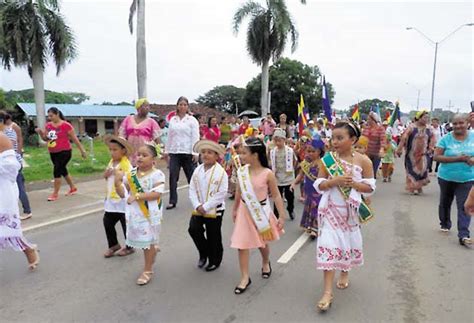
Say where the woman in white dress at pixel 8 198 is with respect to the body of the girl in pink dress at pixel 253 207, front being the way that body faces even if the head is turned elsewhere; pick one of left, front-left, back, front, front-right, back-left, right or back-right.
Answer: front-right

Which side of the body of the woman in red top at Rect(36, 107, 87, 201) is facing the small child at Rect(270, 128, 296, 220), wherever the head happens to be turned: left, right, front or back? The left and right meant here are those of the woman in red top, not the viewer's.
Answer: left

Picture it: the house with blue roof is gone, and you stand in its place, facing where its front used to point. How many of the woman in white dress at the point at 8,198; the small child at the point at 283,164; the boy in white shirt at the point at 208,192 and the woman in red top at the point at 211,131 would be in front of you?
4

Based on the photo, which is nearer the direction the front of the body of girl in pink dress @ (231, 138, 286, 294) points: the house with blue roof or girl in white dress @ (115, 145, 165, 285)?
the girl in white dress

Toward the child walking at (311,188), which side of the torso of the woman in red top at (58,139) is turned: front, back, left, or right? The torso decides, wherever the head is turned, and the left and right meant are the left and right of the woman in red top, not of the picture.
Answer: left

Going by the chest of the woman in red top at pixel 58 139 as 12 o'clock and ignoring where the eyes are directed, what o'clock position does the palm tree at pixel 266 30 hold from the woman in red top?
The palm tree is roughly at 6 o'clock from the woman in red top.

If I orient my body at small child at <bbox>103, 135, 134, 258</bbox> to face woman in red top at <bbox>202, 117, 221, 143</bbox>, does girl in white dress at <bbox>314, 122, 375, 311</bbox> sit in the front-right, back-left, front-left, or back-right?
back-right

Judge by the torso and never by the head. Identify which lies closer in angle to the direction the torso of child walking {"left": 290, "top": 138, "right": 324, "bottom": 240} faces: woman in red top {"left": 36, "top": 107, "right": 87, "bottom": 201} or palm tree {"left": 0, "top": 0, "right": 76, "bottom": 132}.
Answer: the woman in red top

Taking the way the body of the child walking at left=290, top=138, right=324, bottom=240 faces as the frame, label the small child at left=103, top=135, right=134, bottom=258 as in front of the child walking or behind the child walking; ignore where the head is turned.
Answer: in front

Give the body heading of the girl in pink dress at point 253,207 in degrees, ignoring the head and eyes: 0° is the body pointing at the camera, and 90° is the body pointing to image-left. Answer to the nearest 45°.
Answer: approximately 45°

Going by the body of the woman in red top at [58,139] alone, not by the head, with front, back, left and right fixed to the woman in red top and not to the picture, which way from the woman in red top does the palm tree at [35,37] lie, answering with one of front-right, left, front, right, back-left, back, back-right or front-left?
back-right
